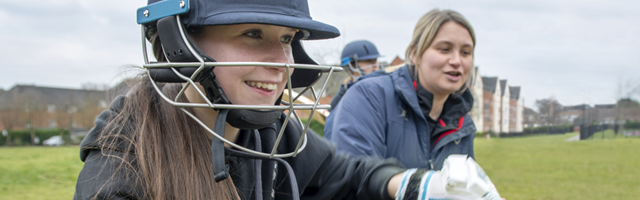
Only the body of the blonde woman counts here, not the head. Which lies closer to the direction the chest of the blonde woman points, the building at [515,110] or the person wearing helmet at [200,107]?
the person wearing helmet

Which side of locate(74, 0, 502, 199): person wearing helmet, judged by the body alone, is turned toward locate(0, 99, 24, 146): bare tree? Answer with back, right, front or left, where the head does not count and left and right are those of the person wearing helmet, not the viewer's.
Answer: back

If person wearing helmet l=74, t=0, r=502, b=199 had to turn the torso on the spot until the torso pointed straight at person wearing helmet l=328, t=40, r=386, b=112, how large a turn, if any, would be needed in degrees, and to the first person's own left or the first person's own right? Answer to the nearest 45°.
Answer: approximately 135° to the first person's own left

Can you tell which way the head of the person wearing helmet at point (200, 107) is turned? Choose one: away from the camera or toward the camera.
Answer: toward the camera

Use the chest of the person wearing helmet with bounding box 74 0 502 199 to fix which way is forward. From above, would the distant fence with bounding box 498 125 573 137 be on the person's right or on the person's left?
on the person's left

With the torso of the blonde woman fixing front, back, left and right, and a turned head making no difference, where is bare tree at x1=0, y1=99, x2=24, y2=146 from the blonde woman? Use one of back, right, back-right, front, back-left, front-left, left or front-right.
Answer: back

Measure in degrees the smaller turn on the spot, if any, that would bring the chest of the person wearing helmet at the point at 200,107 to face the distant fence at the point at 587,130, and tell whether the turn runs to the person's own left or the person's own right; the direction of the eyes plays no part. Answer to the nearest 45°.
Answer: approximately 90° to the person's own left

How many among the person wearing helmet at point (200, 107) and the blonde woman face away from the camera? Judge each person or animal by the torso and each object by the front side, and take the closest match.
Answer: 0

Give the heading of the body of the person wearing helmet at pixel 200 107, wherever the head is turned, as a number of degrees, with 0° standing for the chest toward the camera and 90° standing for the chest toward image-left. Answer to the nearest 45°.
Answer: approximately 315°

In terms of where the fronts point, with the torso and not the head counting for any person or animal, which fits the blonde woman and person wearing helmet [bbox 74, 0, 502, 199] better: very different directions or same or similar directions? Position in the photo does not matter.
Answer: same or similar directions
